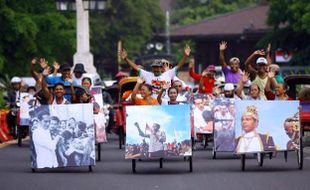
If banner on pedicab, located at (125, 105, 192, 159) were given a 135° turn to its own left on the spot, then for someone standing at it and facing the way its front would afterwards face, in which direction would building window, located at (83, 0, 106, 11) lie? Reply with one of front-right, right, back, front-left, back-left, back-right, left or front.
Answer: front-left

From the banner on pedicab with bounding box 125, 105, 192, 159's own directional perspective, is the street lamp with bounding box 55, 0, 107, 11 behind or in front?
behind

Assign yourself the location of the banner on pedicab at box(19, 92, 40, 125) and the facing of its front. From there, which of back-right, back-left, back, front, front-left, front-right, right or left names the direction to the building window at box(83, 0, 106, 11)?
back

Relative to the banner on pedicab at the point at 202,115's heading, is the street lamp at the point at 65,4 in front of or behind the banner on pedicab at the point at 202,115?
behind

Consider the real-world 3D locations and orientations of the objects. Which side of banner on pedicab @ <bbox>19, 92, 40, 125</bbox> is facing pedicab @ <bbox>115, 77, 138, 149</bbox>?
left

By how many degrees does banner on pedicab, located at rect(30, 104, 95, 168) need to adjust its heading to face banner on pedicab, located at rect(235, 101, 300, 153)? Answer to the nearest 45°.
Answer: approximately 90° to its left

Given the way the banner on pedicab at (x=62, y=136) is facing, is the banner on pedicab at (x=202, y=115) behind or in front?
behind

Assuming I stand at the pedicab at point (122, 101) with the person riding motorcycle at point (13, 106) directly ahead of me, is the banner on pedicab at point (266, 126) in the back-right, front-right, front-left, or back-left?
back-left
